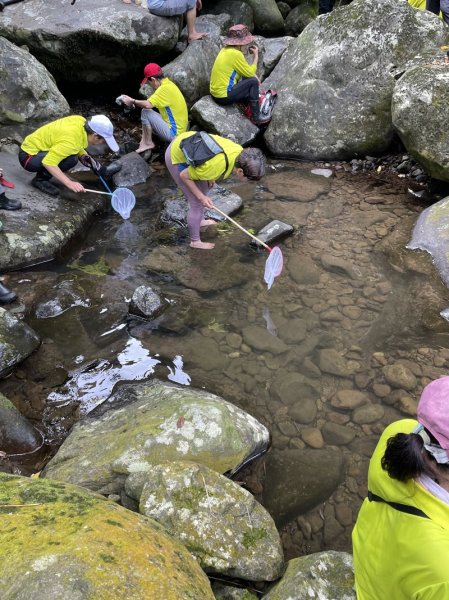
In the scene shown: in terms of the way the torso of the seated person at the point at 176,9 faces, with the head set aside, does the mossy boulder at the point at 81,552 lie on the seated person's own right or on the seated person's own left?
on the seated person's own right

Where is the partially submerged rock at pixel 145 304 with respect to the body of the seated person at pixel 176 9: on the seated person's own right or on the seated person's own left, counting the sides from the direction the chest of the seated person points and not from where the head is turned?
on the seated person's own right

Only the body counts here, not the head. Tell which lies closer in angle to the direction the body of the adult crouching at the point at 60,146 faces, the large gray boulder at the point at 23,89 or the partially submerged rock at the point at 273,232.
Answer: the partially submerged rock

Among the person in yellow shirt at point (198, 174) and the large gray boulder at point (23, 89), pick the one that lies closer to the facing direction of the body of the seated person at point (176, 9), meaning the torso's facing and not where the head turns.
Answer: the person in yellow shirt

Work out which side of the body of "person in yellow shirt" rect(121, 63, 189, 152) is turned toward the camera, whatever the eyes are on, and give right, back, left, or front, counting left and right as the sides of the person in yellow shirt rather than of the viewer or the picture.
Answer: left

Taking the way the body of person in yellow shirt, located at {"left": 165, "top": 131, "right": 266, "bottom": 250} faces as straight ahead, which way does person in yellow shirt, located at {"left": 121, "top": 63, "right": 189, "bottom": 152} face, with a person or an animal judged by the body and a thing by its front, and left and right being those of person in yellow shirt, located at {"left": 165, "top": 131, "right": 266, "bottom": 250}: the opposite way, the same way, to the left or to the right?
the opposite way

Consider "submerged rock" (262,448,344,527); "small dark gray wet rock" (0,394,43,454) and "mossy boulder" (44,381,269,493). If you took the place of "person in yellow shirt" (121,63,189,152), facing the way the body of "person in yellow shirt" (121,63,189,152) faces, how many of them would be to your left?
3

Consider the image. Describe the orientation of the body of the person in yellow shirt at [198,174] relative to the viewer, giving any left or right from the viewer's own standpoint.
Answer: facing to the right of the viewer

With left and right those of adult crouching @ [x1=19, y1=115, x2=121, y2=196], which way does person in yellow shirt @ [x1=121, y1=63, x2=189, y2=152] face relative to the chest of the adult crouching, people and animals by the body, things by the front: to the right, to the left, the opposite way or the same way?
the opposite way

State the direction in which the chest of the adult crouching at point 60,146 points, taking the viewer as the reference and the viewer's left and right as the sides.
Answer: facing to the right of the viewer

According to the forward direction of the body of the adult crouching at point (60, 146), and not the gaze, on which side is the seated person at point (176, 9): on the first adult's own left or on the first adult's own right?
on the first adult's own left

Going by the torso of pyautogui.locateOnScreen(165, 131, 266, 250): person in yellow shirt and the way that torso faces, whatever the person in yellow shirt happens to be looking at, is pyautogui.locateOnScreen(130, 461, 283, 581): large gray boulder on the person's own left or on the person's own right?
on the person's own right
